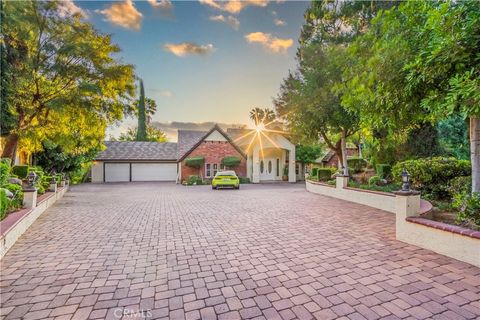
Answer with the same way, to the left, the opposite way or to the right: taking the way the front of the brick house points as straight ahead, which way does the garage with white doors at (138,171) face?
the same way

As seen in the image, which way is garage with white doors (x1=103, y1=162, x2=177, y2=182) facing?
toward the camera

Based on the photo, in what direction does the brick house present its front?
toward the camera

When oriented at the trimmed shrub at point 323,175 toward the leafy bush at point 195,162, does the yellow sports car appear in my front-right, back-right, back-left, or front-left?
front-left

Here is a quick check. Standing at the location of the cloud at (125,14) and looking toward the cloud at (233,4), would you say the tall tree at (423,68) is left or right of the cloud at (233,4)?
right

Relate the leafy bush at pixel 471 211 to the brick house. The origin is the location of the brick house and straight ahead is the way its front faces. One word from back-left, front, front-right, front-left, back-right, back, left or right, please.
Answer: front

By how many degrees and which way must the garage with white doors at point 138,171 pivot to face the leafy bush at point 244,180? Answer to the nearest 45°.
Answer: approximately 45° to its left
